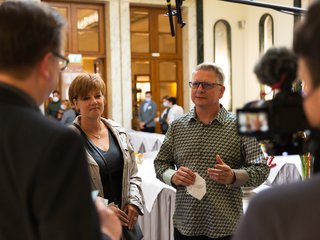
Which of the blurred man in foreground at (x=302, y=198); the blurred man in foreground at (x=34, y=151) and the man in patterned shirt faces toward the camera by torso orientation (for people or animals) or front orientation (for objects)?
the man in patterned shirt

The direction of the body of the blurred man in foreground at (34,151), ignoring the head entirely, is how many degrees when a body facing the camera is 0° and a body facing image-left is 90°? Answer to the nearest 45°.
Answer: approximately 225°

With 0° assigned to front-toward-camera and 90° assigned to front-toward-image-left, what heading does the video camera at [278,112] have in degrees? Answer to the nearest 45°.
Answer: approximately 135°

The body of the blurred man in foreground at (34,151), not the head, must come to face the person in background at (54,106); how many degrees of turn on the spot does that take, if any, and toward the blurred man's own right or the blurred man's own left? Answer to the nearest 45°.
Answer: approximately 45° to the blurred man's own left

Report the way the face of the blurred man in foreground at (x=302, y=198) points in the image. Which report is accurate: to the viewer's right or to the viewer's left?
to the viewer's left

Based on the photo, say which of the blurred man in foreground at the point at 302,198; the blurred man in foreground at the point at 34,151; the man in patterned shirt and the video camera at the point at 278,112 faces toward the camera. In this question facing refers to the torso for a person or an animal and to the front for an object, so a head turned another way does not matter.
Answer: the man in patterned shirt

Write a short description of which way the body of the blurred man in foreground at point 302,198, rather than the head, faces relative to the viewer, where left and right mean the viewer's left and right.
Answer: facing away from the viewer and to the left of the viewer

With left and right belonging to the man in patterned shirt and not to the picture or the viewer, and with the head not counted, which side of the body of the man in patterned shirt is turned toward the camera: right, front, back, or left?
front

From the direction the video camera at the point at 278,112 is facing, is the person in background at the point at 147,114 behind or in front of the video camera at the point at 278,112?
in front

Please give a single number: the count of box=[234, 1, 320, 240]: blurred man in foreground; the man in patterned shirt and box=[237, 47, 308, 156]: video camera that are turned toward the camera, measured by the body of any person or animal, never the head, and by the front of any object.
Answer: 1

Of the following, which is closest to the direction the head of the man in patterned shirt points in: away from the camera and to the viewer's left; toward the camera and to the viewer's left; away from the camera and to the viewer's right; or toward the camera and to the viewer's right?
toward the camera and to the viewer's left

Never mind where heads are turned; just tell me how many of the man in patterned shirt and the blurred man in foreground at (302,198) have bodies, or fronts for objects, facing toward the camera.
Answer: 1

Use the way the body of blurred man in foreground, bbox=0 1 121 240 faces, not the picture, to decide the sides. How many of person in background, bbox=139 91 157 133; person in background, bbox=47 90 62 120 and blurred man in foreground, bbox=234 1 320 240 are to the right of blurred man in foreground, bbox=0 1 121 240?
1

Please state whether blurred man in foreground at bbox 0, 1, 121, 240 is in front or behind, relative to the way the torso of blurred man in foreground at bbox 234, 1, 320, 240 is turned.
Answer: in front

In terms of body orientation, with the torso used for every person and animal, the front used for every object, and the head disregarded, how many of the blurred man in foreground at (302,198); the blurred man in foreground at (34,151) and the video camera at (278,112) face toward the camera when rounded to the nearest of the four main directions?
0

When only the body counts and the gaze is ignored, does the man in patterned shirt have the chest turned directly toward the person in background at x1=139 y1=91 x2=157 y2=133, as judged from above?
no

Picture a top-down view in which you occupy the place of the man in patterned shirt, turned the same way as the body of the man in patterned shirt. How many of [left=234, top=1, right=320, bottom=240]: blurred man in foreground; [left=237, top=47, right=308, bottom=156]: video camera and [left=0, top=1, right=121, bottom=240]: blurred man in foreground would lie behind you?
0
